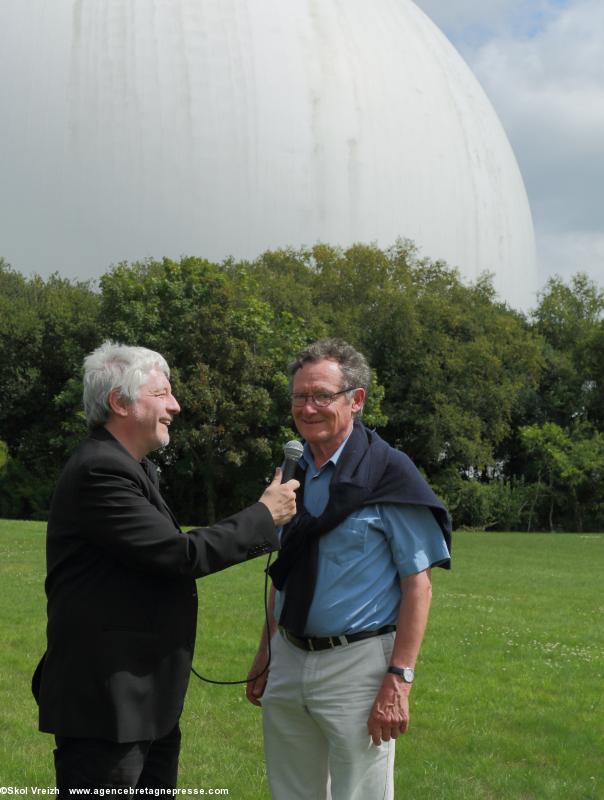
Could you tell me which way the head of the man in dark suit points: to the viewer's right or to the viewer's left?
to the viewer's right

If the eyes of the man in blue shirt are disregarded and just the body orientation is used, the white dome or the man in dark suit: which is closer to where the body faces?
the man in dark suit

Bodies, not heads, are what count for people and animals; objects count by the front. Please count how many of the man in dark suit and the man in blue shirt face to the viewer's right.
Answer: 1

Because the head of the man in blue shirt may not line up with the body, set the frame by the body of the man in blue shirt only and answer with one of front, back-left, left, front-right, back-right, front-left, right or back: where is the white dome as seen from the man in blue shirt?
back-right

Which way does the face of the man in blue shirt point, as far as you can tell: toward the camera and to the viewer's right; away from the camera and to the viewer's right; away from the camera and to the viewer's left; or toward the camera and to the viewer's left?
toward the camera and to the viewer's left

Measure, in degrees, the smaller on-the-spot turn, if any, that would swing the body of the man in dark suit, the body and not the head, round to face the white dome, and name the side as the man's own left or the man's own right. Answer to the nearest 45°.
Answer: approximately 90° to the man's own left

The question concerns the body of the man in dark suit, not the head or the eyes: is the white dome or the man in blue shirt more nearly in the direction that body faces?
the man in blue shirt

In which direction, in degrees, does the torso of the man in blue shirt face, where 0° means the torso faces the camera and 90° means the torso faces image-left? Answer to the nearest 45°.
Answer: approximately 45°

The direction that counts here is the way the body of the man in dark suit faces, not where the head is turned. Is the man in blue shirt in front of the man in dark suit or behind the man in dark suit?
in front

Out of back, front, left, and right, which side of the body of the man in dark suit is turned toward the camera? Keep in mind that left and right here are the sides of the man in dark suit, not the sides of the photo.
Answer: right
